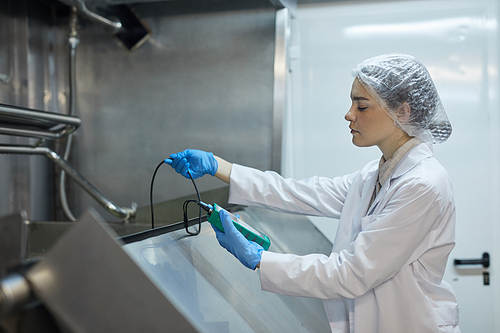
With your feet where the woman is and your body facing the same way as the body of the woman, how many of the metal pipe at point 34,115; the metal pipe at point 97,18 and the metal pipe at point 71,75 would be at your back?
0

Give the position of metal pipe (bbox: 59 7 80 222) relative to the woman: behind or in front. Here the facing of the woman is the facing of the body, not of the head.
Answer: in front

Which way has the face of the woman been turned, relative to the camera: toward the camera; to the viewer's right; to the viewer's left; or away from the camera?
to the viewer's left

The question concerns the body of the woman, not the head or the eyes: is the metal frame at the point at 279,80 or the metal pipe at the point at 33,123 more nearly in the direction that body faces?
the metal pipe

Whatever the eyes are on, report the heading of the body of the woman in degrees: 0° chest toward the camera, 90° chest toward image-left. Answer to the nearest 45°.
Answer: approximately 90°

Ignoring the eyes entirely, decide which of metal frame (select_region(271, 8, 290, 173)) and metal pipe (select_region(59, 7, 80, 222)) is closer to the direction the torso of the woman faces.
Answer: the metal pipe

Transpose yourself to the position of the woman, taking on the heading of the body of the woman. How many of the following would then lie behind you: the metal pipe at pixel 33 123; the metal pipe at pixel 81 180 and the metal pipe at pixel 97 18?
0

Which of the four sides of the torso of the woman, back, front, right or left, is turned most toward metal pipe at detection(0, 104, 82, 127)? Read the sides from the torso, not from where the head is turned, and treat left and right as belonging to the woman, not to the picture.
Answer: front

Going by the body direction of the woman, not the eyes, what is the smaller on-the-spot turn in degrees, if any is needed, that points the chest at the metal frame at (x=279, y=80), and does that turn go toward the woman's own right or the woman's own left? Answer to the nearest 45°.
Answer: approximately 45° to the woman's own right

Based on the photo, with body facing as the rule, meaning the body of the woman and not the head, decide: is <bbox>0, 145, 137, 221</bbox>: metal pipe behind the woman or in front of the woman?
in front
